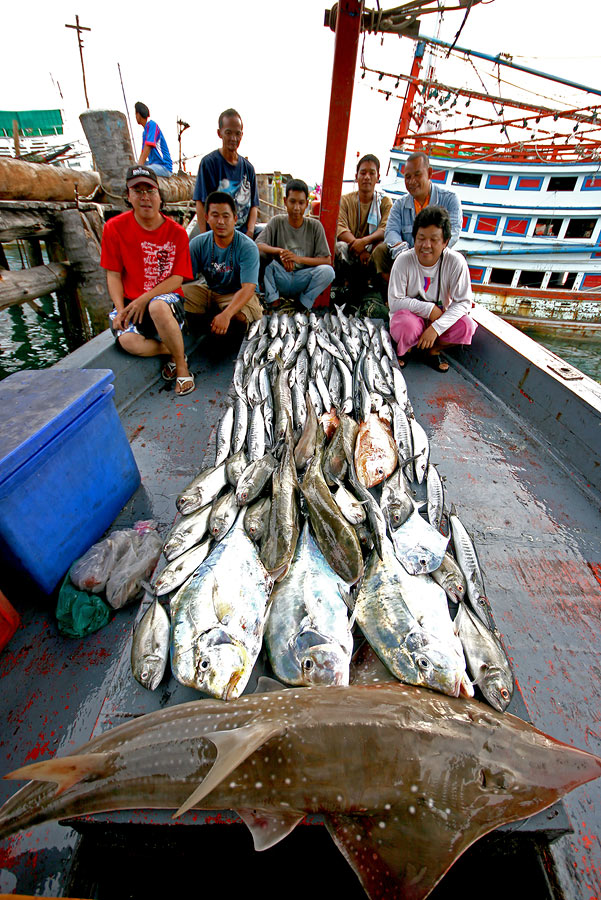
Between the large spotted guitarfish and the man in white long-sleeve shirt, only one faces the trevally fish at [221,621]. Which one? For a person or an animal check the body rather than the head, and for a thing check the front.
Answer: the man in white long-sleeve shirt

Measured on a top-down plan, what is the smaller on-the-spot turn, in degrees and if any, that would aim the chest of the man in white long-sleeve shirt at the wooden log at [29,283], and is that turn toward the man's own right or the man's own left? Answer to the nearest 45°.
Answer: approximately 90° to the man's own right

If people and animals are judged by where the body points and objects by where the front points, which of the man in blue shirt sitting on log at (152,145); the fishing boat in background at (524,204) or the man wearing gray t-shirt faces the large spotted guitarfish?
the man wearing gray t-shirt

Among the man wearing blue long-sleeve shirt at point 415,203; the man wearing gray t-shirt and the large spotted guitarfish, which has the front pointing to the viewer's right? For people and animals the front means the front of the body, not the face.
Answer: the large spotted guitarfish

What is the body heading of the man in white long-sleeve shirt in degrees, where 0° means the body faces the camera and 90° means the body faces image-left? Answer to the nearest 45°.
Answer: approximately 0°
